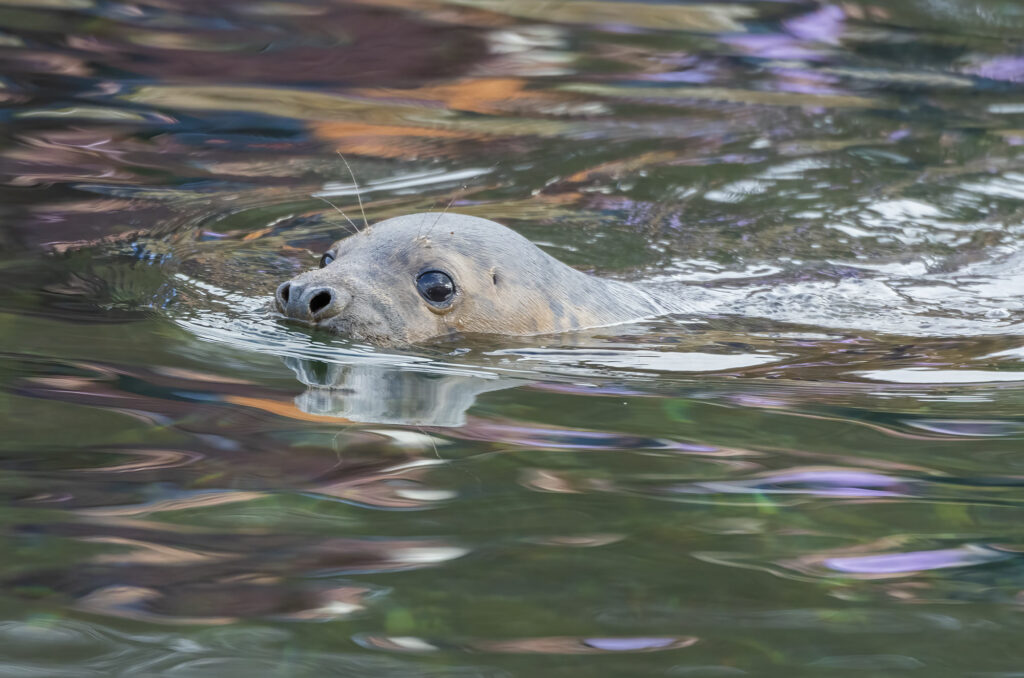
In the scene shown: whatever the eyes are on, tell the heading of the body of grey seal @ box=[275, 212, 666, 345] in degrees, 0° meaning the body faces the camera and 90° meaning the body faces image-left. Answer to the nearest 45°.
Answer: approximately 45°
